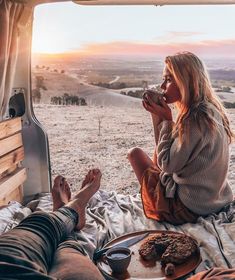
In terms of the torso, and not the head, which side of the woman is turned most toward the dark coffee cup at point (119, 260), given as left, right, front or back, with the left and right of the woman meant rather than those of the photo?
left

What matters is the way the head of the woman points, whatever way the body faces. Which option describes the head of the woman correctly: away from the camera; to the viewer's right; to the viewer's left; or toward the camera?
to the viewer's left

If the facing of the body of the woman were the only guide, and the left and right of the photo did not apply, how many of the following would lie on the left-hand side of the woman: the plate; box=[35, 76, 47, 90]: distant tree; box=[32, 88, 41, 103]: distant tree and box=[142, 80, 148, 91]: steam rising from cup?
1

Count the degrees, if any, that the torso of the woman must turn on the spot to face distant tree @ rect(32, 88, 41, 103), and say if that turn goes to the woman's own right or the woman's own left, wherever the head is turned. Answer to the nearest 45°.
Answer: approximately 45° to the woman's own right

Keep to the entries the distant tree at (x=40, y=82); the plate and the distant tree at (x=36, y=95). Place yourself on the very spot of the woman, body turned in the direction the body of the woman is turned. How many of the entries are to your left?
1

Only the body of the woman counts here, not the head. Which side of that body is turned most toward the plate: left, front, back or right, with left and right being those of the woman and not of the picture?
left

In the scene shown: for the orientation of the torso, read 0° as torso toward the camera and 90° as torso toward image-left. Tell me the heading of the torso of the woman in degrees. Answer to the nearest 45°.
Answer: approximately 90°

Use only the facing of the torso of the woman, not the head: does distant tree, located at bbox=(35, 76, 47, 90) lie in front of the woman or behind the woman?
in front
